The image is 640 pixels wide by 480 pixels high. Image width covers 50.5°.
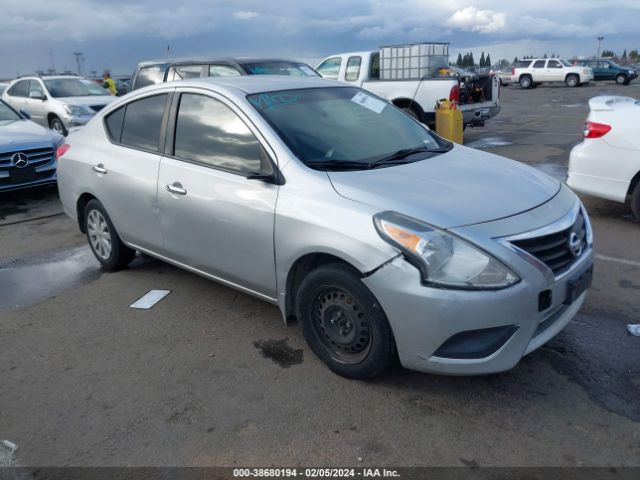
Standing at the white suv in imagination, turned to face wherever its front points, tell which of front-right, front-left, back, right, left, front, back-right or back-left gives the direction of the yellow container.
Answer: front

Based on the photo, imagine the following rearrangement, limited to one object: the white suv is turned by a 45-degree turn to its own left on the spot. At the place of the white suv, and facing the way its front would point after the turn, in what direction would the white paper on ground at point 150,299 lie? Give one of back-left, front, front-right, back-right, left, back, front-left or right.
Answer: right

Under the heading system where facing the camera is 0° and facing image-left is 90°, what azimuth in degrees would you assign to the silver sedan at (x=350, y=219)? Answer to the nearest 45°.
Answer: approximately 315°

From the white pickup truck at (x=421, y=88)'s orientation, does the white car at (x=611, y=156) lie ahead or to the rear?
to the rear

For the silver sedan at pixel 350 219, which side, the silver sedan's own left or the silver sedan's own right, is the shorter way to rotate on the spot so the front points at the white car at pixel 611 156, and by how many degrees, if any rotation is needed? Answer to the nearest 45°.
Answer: approximately 90° to the silver sedan's own left

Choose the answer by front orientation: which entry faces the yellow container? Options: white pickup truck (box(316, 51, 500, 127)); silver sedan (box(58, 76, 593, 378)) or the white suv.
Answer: the white suv

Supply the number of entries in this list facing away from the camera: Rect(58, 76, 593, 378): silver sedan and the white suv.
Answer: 0

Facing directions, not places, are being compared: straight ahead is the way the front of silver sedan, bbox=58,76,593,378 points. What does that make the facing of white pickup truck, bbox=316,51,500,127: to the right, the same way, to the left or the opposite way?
the opposite way

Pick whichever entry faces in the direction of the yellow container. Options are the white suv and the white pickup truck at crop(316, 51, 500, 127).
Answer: the white suv

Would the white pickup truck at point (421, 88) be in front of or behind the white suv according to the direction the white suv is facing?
in front

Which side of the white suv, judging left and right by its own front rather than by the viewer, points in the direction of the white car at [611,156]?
front

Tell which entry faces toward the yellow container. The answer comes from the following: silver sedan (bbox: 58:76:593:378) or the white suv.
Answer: the white suv

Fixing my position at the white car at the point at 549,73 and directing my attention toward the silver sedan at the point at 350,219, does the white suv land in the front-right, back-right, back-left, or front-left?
front-right

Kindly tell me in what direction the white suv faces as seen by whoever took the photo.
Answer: facing the viewer and to the right of the viewer

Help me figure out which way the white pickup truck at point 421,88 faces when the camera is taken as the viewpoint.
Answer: facing away from the viewer and to the left of the viewer
